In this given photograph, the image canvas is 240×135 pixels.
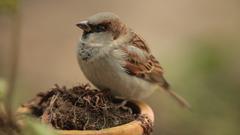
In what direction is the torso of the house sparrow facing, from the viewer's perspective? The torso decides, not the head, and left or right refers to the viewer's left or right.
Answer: facing to the left of the viewer
